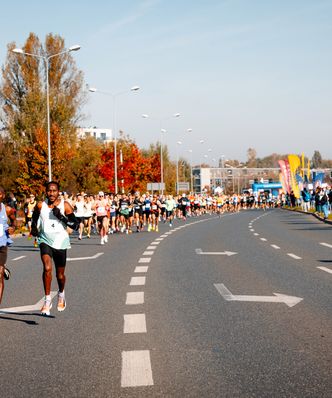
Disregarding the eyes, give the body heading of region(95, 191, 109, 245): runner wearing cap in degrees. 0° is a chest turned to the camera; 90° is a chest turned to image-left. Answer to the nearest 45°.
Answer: approximately 0°
